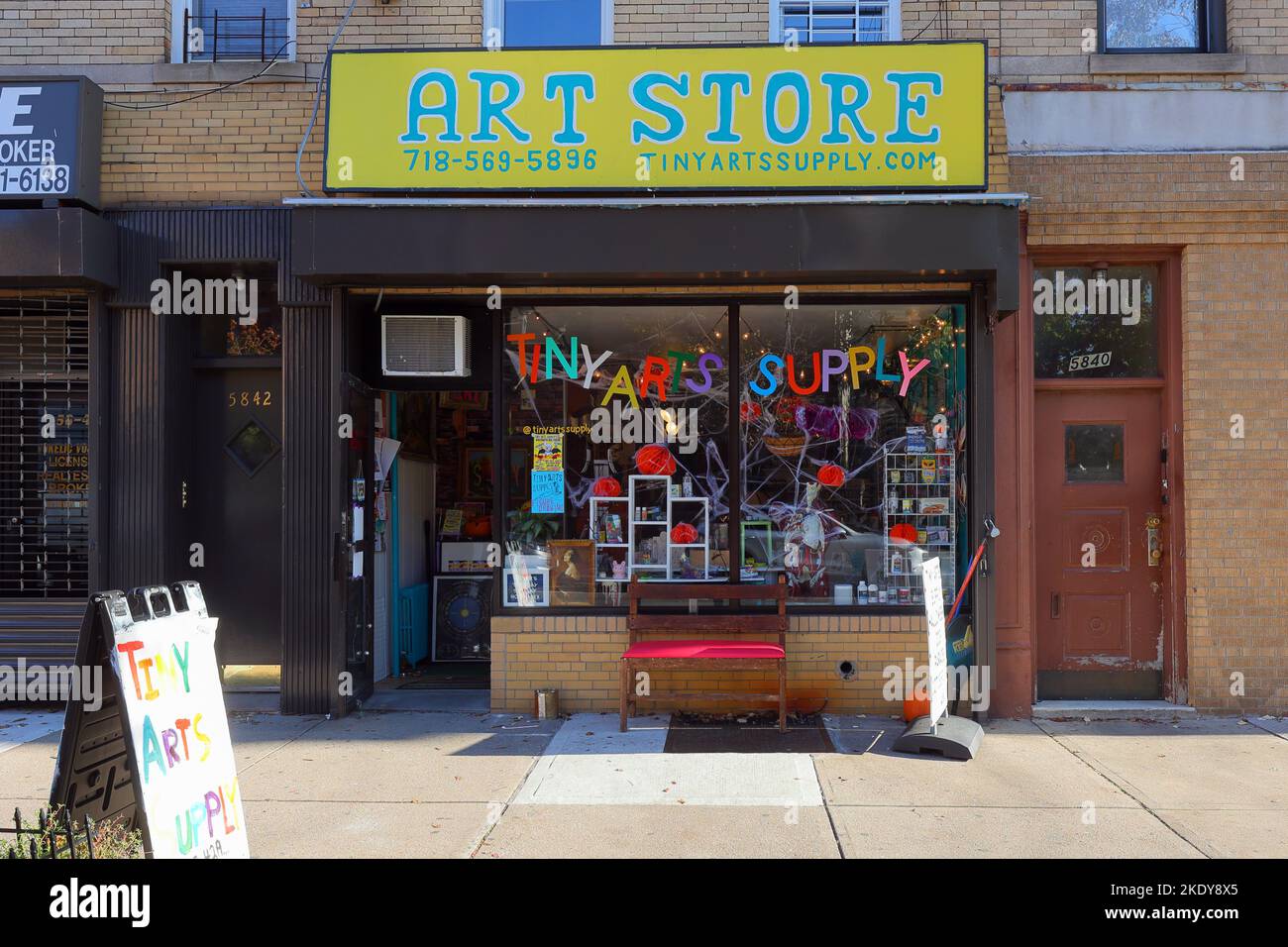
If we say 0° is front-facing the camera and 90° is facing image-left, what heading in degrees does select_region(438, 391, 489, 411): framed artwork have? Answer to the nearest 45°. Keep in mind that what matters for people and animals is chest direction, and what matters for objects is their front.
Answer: approximately 0°

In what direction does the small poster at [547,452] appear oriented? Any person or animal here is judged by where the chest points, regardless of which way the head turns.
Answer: toward the camera

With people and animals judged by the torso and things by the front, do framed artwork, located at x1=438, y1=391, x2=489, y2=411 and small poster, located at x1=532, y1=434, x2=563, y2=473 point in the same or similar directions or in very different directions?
same or similar directions

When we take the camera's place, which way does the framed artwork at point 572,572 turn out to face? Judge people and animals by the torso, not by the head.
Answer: facing the viewer

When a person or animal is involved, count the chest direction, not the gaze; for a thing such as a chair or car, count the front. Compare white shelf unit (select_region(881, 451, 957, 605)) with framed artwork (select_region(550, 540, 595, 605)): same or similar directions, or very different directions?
same or similar directions

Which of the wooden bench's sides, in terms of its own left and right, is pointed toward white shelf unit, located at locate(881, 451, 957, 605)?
left

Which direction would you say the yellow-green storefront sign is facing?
toward the camera

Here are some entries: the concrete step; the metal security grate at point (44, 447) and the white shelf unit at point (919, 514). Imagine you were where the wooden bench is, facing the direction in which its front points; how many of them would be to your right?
1

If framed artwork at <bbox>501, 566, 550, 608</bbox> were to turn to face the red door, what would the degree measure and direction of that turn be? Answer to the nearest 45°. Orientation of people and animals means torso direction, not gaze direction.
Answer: approximately 90° to its left

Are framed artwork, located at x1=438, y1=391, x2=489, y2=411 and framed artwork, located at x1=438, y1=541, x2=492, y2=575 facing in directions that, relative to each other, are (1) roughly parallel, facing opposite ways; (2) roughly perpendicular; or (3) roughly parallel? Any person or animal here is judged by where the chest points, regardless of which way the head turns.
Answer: roughly parallel

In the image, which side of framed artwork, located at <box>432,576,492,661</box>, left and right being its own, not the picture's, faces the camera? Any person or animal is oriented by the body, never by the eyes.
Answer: front

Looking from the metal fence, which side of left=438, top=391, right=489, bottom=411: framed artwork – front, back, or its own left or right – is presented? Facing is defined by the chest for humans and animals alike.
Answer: front
